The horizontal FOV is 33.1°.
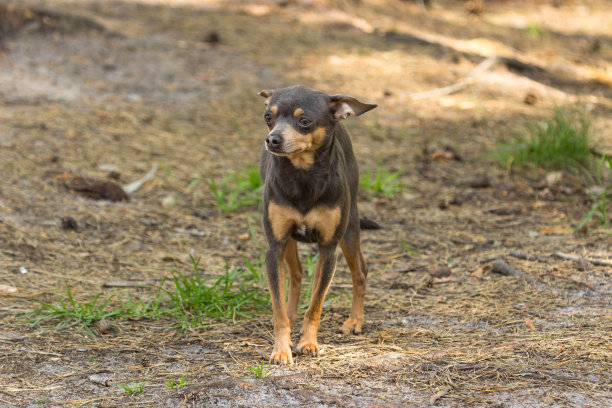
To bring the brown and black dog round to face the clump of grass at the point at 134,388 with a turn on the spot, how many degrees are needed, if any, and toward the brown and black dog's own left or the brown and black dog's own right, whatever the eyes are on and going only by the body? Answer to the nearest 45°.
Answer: approximately 45° to the brown and black dog's own right

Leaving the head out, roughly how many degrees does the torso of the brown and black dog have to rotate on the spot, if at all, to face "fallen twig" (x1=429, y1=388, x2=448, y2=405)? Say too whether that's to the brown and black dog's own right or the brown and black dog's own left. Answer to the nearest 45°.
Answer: approximately 45° to the brown and black dog's own left

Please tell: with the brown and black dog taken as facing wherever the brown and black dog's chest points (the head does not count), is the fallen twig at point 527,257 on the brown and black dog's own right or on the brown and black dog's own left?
on the brown and black dog's own left

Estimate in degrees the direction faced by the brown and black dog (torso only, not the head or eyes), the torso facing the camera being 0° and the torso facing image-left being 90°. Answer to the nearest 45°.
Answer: approximately 0°

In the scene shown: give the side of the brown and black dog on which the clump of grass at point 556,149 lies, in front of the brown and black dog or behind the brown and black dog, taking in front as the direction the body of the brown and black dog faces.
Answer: behind

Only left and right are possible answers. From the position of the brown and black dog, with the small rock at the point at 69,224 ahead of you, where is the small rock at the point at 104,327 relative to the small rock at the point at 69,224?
left

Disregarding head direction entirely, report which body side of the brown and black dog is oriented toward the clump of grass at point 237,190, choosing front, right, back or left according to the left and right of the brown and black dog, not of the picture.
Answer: back

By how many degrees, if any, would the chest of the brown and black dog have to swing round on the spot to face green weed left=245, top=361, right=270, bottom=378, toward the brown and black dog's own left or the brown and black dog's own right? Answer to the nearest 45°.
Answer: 0° — it already faces it
